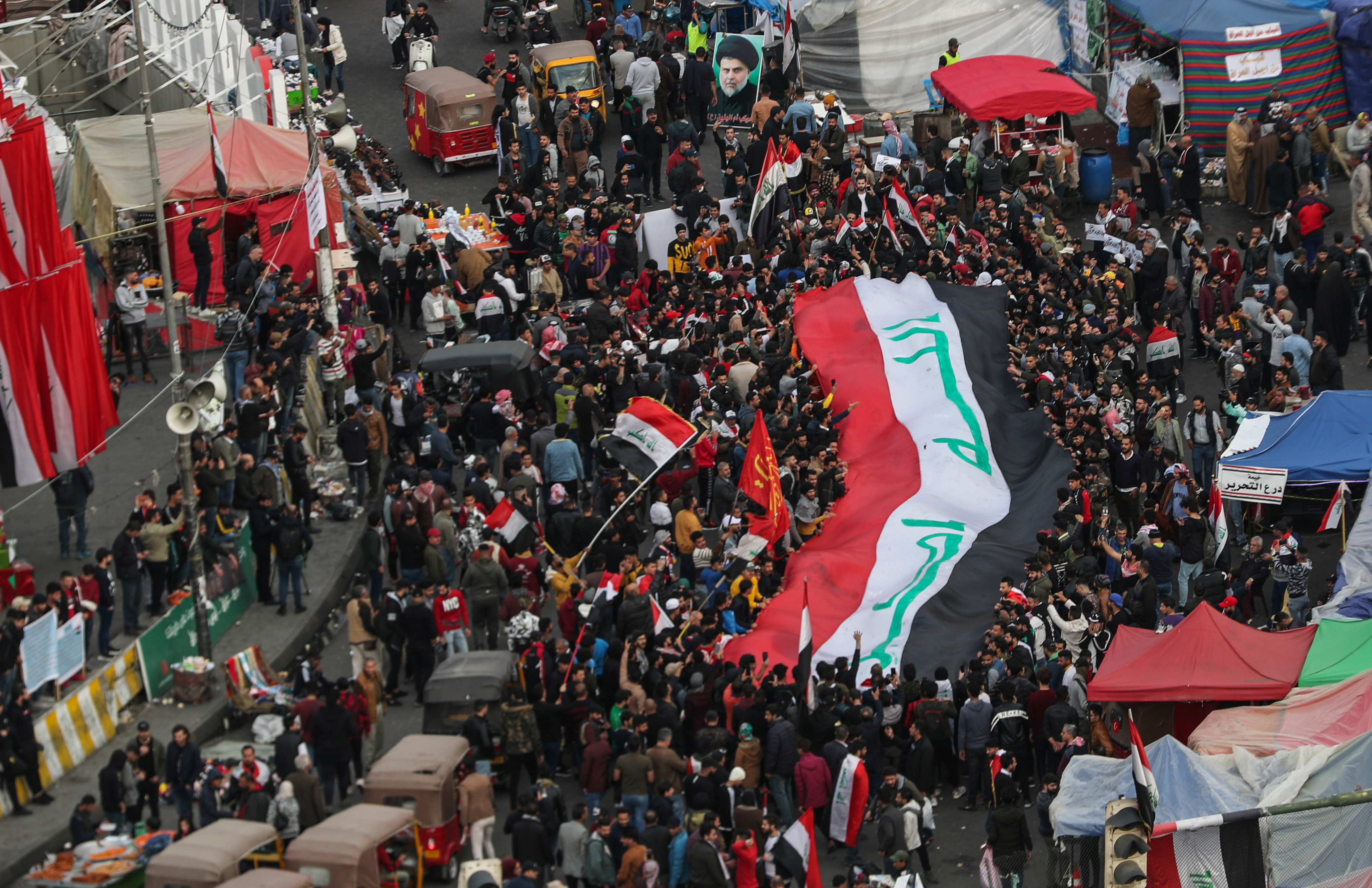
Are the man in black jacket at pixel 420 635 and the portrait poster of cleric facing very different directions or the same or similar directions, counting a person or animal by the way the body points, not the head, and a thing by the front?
very different directions

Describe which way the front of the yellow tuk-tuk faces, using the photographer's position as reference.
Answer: facing the viewer and to the right of the viewer

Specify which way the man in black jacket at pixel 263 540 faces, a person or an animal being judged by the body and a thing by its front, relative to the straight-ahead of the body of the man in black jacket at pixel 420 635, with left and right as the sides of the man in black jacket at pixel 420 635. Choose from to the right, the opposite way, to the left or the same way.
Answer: to the right

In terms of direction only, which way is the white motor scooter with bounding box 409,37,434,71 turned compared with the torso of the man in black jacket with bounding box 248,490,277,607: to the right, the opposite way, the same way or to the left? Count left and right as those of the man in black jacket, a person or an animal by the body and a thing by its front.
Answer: to the right

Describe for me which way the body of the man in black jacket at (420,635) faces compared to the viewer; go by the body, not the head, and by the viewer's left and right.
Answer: facing away from the viewer

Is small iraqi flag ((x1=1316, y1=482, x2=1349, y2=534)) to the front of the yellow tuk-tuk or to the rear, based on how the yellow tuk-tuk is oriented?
to the front

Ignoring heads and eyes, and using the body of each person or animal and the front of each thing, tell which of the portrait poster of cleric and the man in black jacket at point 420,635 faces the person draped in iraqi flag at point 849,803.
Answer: the portrait poster of cleric

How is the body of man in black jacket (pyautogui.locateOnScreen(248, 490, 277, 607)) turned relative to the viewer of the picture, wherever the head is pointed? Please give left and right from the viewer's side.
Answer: facing to the right of the viewer

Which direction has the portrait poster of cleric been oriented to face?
toward the camera

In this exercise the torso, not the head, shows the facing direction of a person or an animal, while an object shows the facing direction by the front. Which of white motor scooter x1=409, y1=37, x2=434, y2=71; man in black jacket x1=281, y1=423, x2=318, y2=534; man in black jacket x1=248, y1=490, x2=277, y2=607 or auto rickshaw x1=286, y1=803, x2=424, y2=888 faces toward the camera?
the white motor scooter

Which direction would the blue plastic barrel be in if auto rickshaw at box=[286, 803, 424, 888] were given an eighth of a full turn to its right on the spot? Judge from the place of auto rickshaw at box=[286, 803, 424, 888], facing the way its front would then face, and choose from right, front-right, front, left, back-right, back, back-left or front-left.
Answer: front-left

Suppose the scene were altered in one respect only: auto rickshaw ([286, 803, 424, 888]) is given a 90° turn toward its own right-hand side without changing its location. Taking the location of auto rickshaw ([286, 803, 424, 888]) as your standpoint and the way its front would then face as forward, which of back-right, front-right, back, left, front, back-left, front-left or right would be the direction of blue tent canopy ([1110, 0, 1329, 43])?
left

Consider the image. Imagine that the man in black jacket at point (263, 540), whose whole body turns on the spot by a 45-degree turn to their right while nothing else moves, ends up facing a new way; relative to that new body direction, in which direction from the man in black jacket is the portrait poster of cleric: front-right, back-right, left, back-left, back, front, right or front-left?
left

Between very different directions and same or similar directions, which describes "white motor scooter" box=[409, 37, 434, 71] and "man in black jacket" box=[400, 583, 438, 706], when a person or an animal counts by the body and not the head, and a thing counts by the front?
very different directions

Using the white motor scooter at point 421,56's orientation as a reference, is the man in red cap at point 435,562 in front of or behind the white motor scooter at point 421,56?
in front

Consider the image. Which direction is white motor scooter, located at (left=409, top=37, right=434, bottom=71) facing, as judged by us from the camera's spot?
facing the viewer

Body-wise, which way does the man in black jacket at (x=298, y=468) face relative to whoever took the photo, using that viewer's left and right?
facing to the right of the viewer

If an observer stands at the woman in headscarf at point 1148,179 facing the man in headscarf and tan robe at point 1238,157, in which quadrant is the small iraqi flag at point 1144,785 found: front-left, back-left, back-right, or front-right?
back-right

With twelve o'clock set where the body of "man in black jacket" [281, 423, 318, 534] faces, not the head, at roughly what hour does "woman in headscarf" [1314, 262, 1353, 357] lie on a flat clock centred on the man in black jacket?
The woman in headscarf is roughly at 12 o'clock from the man in black jacket.

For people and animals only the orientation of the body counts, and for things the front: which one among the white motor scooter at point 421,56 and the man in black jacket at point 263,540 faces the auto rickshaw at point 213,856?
the white motor scooter

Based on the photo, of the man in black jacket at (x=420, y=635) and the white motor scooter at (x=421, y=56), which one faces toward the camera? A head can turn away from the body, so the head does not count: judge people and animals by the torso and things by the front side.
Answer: the white motor scooter
